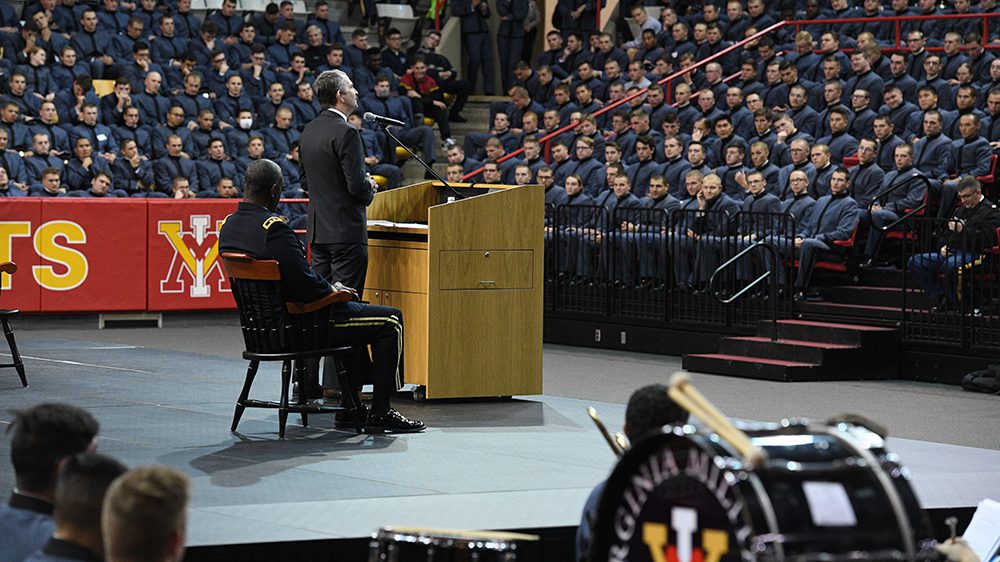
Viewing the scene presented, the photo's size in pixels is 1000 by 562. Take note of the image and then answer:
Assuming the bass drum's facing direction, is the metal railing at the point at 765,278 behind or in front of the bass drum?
behind

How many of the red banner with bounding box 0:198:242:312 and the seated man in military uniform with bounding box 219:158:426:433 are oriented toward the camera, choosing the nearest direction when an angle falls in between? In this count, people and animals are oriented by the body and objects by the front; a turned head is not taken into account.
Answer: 1

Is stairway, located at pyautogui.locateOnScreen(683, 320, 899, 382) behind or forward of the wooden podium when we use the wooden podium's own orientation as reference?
forward

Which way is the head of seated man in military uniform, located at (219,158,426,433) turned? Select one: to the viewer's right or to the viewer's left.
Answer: to the viewer's right

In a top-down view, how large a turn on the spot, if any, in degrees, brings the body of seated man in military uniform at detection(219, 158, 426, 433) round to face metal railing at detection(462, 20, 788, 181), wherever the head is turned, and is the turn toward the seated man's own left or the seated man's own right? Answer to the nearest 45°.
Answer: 0° — they already face it

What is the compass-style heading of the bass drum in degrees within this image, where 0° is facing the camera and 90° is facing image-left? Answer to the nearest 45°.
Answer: approximately 45°

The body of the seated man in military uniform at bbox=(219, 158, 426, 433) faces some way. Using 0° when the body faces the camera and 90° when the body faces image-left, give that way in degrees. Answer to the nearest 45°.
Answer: approximately 225°

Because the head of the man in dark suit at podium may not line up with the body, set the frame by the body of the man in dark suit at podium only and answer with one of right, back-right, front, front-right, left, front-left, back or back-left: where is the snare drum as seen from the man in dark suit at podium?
back-right

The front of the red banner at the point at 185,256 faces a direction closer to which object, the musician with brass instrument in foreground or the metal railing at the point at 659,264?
the musician with brass instrument in foreground

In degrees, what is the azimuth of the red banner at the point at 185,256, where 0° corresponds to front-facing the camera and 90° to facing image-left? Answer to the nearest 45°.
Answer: approximately 0°
